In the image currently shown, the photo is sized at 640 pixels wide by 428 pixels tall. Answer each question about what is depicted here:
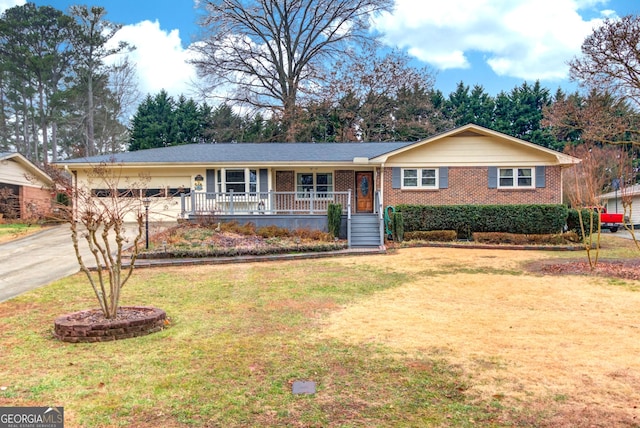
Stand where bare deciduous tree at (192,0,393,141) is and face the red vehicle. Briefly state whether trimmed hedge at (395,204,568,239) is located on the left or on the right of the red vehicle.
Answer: right

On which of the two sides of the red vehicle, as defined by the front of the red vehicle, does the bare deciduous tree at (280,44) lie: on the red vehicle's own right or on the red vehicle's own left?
on the red vehicle's own left

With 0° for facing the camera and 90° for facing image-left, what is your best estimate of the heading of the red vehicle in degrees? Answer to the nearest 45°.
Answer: approximately 180°

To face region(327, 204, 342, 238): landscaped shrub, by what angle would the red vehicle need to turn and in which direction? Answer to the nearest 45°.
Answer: approximately 135° to its left

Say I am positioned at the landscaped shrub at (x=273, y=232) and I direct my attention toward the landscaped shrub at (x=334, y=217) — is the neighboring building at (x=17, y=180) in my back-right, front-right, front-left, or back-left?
back-left
